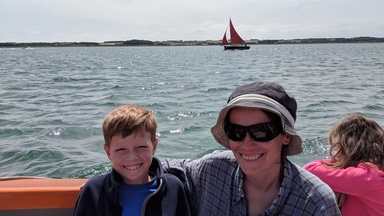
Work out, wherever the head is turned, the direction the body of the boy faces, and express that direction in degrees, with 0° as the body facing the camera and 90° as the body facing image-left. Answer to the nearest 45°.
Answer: approximately 0°

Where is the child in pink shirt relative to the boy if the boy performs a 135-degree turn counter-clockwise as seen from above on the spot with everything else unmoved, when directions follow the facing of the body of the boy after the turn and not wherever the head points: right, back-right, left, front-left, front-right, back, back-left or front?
front-right

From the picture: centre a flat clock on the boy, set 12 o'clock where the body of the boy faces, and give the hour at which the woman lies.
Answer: The woman is roughly at 10 o'clock from the boy.
